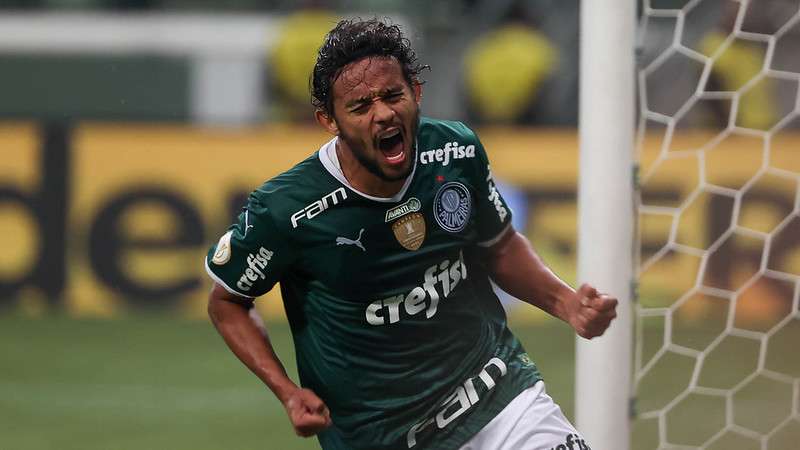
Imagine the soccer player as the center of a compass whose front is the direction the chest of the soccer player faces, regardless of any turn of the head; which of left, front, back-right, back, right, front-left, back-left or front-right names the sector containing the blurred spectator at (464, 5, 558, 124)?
back-left

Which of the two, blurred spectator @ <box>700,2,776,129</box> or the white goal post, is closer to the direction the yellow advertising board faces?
the white goal post

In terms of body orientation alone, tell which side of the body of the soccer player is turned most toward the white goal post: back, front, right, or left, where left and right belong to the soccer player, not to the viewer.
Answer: left

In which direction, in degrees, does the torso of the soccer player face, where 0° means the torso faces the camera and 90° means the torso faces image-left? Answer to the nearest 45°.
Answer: approximately 315°

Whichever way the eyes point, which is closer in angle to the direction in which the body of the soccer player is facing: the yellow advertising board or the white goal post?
the white goal post

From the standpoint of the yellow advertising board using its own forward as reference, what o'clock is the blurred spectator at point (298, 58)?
The blurred spectator is roughly at 7 o'clock from the yellow advertising board.

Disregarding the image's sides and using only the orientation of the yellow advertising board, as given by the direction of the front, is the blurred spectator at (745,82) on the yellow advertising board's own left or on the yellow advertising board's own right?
on the yellow advertising board's own left

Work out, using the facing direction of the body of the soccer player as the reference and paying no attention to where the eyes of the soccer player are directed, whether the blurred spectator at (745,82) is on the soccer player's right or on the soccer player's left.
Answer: on the soccer player's left
